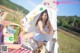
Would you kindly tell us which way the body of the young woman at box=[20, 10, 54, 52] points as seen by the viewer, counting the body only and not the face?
toward the camera
